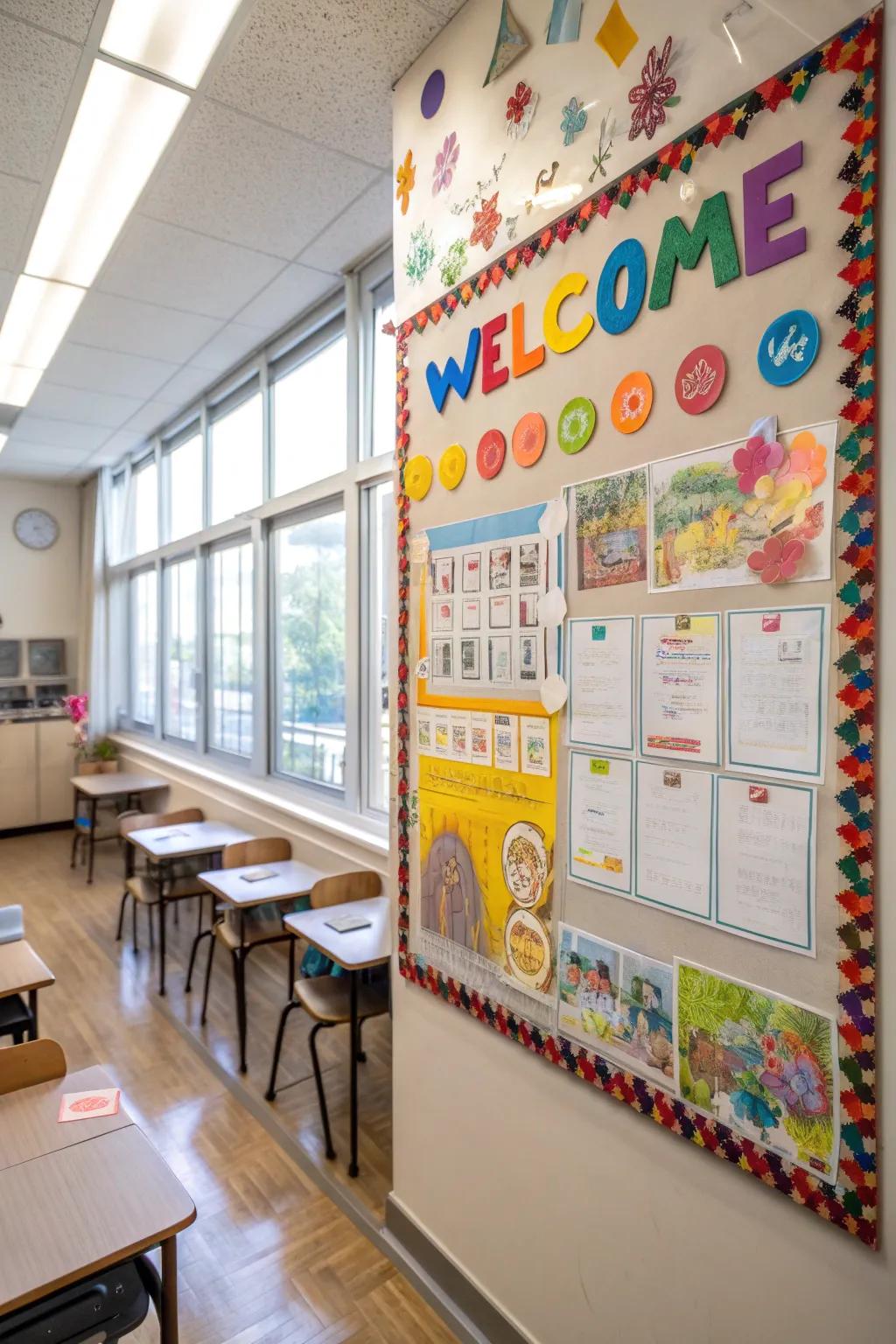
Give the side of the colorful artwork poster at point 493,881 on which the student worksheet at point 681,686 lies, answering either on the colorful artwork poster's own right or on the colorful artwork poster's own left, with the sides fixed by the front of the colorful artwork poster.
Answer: on the colorful artwork poster's own left

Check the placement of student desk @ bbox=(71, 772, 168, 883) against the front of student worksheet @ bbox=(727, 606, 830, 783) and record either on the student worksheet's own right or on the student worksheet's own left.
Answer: on the student worksheet's own right

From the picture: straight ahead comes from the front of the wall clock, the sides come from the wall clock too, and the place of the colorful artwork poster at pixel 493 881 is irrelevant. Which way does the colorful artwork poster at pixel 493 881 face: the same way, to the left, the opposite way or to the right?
to the right
